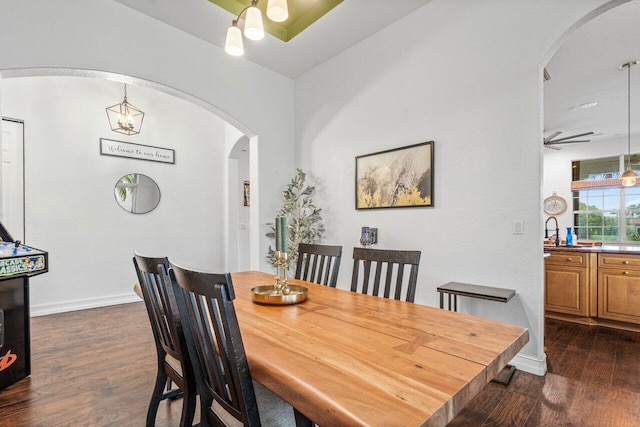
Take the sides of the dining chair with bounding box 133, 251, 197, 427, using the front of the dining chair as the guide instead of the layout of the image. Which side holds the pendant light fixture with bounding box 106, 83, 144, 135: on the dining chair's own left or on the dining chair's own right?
on the dining chair's own left

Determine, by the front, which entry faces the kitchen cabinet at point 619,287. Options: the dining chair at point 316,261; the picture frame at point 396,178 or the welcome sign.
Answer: the welcome sign

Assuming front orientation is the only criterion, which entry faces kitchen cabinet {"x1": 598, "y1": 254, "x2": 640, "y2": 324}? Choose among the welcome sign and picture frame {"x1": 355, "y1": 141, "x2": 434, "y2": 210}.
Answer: the welcome sign

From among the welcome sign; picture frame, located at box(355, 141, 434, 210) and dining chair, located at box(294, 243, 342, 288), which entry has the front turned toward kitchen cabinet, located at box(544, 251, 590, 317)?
the welcome sign

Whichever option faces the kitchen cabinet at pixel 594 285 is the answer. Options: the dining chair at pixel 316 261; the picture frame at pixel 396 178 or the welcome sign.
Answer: the welcome sign

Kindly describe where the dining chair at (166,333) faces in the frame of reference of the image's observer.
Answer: facing away from the viewer and to the right of the viewer

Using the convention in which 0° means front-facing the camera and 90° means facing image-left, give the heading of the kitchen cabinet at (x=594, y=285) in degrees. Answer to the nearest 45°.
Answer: approximately 45°
